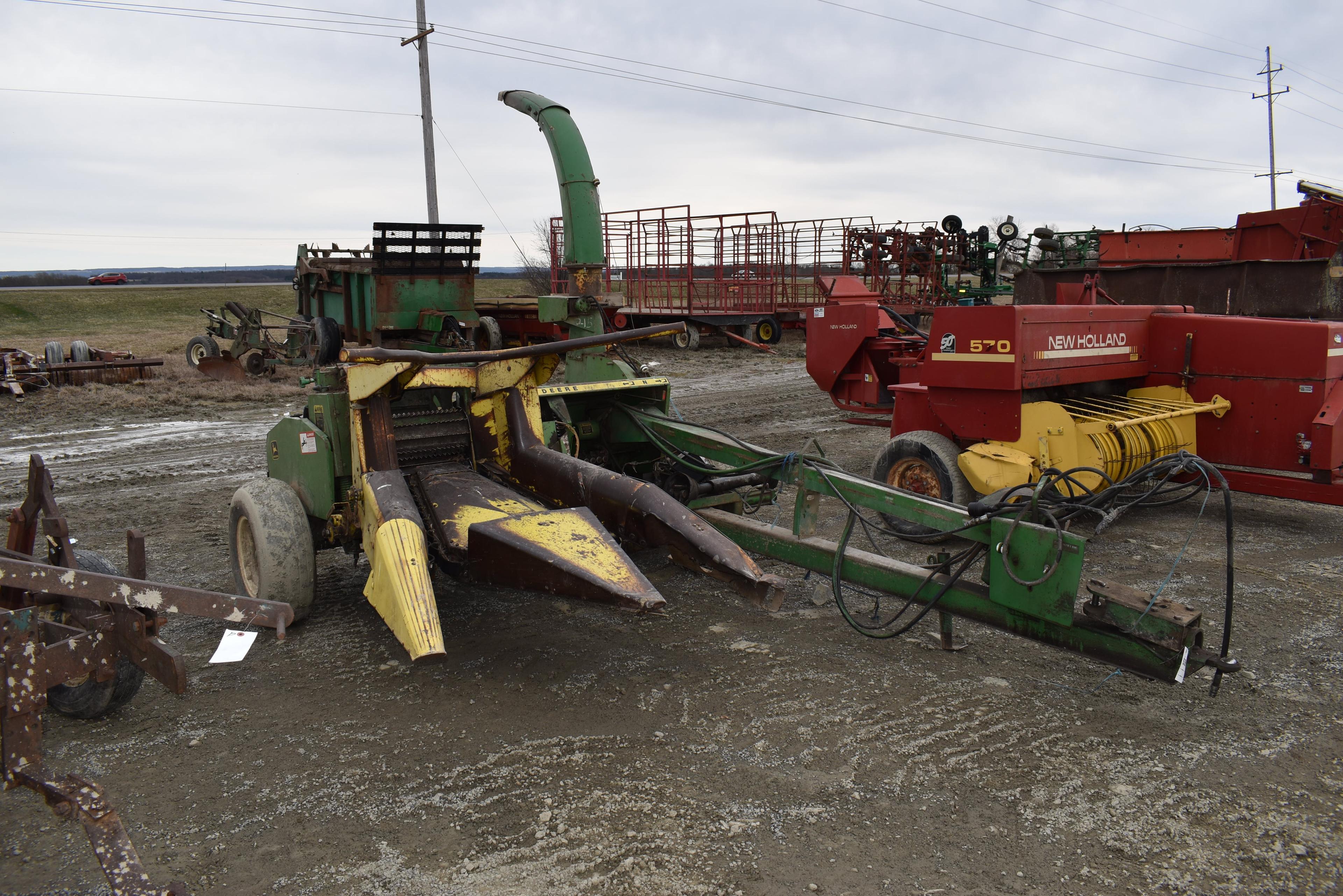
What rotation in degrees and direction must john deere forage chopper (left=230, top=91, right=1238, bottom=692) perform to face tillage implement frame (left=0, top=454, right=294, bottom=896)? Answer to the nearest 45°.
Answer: approximately 90° to its right

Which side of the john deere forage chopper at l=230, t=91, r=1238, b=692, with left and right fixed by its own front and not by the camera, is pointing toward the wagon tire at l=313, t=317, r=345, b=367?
back

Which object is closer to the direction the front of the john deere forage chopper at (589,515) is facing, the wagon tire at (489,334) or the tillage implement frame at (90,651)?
the tillage implement frame

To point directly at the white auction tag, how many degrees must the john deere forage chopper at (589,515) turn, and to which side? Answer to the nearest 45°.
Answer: approximately 90° to its right

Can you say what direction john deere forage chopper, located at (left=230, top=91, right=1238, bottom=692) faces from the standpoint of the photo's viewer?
facing the viewer and to the right of the viewer

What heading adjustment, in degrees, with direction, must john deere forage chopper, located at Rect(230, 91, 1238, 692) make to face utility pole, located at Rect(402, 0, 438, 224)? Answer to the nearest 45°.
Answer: approximately 135° to its left

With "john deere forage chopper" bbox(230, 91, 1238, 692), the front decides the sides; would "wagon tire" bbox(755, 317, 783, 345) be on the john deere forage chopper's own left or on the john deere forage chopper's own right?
on the john deere forage chopper's own left

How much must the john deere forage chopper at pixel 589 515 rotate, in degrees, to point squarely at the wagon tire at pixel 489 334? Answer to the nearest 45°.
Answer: approximately 135° to its left

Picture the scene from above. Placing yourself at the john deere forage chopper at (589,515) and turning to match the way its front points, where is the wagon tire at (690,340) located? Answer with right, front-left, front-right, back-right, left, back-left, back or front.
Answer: back-left
